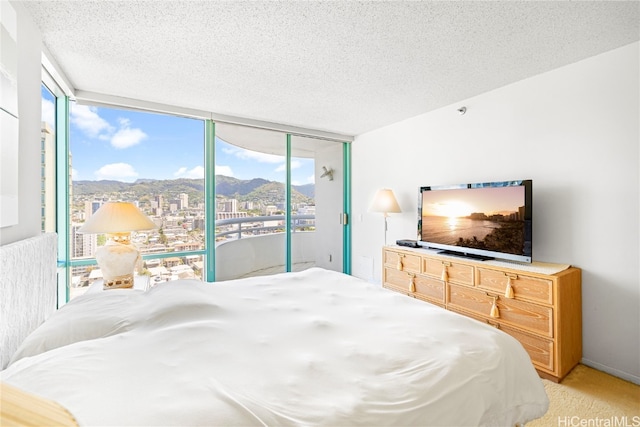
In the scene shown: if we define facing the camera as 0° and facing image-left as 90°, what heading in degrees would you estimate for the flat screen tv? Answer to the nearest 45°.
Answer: approximately 45°

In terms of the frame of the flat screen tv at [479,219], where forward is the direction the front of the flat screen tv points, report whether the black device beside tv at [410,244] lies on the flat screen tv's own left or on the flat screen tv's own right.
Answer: on the flat screen tv's own right

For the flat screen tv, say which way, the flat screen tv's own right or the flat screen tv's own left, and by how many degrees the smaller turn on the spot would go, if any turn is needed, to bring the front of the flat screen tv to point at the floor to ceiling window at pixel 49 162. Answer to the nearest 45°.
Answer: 0° — it already faces it

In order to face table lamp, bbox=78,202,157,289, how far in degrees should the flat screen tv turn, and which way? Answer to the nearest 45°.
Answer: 0° — it already faces it

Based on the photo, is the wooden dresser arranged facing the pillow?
yes

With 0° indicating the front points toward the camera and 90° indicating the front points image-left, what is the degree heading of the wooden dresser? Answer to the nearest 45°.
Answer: approximately 45°

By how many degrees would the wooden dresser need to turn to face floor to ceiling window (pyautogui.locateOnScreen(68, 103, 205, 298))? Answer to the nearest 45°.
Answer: approximately 45° to its right
